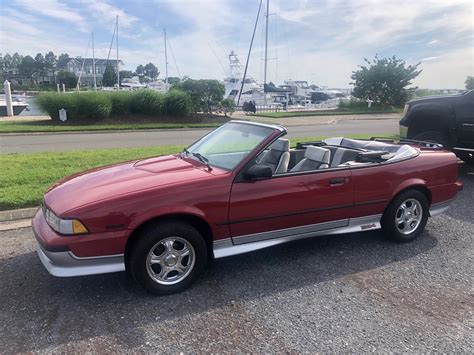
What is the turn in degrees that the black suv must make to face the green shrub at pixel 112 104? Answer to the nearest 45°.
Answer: approximately 45° to its right

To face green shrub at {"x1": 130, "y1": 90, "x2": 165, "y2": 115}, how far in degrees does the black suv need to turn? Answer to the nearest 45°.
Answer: approximately 45° to its right

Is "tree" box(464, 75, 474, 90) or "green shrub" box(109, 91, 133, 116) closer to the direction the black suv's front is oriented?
the green shrub

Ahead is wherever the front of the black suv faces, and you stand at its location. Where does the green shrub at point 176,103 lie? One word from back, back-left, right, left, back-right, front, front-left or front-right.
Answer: front-right

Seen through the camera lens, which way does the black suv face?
facing to the left of the viewer

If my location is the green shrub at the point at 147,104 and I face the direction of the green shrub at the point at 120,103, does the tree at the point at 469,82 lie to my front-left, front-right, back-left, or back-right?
back-right

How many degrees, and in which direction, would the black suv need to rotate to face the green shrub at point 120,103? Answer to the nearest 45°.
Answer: approximately 45° to its right

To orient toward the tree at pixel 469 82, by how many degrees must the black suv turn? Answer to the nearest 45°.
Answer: approximately 90° to its right

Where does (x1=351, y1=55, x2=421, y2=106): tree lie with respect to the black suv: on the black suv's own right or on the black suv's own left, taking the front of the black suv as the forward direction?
on the black suv's own right
